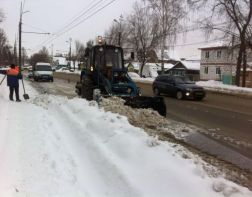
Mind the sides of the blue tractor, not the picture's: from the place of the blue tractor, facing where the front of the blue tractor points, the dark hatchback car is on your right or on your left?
on your left

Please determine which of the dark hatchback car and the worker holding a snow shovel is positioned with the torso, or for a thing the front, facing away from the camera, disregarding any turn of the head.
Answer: the worker holding a snow shovel

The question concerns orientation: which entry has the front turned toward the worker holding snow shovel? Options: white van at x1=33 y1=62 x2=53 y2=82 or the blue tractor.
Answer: the white van

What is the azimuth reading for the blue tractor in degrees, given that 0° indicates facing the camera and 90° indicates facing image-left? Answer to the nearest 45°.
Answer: approximately 315°

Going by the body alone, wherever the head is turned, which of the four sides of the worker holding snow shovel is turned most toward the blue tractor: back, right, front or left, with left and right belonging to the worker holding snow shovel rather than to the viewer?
right

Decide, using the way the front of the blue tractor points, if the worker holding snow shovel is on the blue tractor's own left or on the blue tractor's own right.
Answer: on the blue tractor's own right

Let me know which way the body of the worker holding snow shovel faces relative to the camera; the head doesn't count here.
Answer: away from the camera

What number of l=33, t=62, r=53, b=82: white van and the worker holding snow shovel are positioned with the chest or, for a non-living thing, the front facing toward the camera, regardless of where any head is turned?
1

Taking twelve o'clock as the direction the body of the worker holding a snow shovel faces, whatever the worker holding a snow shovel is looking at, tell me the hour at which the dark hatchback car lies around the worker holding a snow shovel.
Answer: The dark hatchback car is roughly at 2 o'clock from the worker holding a snow shovel.
